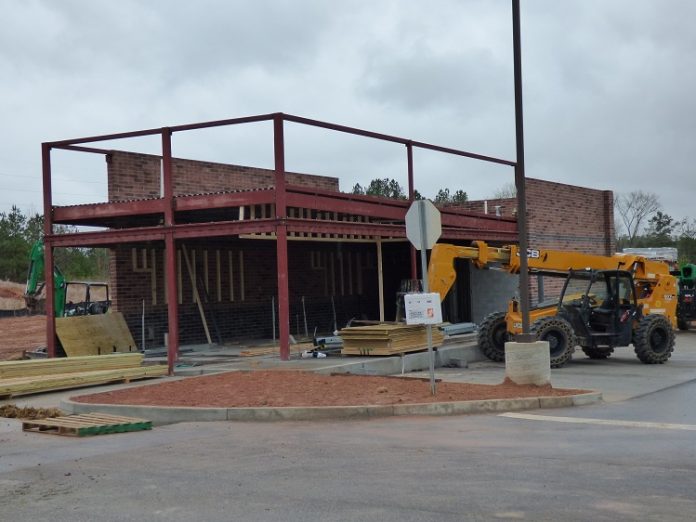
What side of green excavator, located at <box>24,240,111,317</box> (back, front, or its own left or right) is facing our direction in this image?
left

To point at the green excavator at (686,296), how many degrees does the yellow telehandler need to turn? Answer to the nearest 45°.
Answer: approximately 135° to its right

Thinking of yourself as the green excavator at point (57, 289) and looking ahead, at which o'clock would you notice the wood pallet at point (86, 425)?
The wood pallet is roughly at 9 o'clock from the green excavator.

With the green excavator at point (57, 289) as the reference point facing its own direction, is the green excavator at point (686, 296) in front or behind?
behind

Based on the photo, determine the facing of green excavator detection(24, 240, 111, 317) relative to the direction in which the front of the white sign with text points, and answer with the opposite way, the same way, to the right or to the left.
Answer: to the right

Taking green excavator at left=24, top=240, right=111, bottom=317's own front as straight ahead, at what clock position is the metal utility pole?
The metal utility pole is roughly at 8 o'clock from the green excavator.

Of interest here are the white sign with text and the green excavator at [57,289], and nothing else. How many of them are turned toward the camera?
1

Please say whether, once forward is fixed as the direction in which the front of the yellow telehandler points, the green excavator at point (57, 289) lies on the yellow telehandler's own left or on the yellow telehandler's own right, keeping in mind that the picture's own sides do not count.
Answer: on the yellow telehandler's own right

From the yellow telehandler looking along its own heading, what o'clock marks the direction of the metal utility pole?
The metal utility pole is roughly at 11 o'clock from the yellow telehandler.
